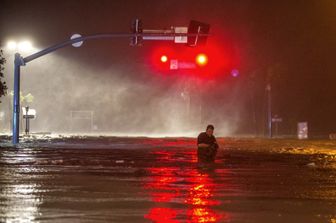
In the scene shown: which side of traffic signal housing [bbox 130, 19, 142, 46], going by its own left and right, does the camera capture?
back

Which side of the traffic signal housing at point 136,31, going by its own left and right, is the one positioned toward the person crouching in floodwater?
back
